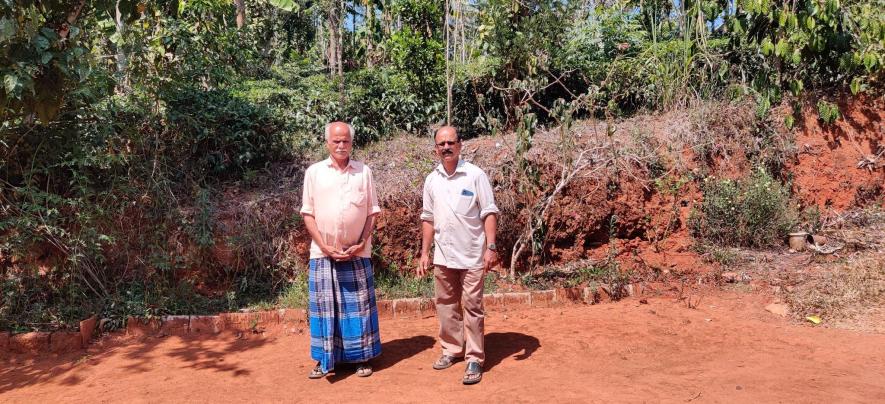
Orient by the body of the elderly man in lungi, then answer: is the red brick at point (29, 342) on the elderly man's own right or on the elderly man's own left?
on the elderly man's own right

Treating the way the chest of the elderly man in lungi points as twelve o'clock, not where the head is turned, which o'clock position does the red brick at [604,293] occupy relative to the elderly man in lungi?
The red brick is roughly at 8 o'clock from the elderly man in lungi.

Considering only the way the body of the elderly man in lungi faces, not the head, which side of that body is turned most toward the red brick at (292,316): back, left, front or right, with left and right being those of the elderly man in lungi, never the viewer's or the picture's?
back

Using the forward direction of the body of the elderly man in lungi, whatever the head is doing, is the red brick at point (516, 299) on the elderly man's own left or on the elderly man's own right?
on the elderly man's own left

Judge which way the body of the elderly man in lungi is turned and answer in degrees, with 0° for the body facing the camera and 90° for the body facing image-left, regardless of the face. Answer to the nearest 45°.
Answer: approximately 0°

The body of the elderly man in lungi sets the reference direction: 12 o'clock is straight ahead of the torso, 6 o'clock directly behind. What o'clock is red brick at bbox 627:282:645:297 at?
The red brick is roughly at 8 o'clock from the elderly man in lungi.

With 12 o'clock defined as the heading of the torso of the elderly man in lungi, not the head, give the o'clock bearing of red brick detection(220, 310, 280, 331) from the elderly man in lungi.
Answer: The red brick is roughly at 5 o'clock from the elderly man in lungi.

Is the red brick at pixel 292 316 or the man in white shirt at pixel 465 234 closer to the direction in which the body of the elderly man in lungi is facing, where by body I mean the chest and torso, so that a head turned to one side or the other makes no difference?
the man in white shirt

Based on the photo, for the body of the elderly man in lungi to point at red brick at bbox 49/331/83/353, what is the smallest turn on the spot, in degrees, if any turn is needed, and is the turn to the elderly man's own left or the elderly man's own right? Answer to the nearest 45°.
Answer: approximately 135° to the elderly man's own right

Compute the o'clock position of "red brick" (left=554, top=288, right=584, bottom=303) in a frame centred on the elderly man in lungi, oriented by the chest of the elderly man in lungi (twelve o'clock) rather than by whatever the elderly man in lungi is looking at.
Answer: The red brick is roughly at 8 o'clock from the elderly man in lungi.

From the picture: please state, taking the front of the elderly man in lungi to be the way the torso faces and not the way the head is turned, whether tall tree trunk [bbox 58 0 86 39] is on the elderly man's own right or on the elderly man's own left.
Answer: on the elderly man's own right

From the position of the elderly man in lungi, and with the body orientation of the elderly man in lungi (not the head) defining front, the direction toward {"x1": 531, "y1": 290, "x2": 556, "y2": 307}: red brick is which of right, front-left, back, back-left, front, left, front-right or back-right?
back-left

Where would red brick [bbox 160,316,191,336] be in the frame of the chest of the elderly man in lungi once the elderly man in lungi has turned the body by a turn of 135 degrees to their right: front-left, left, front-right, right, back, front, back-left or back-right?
front

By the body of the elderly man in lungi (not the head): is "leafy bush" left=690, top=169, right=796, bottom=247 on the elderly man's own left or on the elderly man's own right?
on the elderly man's own left

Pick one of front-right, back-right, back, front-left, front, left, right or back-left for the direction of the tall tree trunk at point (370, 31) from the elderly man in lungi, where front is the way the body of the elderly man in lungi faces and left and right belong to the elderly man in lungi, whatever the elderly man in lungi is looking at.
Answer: back

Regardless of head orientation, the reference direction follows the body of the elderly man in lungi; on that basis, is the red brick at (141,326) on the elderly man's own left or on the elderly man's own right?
on the elderly man's own right
